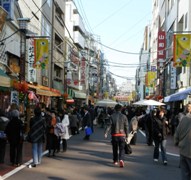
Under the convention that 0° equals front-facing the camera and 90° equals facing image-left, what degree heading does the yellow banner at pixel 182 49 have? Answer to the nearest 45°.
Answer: approximately 0°

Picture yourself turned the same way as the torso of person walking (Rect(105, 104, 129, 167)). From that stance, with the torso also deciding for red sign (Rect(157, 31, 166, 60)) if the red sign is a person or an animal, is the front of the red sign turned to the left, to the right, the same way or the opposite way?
the opposite way

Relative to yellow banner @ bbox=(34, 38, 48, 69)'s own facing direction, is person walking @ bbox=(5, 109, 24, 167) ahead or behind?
ahead

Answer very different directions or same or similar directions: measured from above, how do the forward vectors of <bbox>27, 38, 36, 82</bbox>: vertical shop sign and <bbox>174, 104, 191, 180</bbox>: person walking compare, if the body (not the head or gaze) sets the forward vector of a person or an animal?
very different directions

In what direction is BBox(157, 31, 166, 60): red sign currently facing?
toward the camera

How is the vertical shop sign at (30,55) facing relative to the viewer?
toward the camera

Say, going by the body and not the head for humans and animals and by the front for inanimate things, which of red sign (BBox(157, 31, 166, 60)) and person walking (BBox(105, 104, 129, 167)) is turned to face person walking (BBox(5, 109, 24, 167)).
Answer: the red sign

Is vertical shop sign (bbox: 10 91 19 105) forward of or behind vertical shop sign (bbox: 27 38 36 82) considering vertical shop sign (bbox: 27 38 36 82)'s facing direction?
forward

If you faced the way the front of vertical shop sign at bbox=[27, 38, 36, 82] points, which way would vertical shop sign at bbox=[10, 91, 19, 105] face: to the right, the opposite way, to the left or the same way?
the same way

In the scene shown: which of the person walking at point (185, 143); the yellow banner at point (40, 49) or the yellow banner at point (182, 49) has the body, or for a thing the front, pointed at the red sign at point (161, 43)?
the person walking

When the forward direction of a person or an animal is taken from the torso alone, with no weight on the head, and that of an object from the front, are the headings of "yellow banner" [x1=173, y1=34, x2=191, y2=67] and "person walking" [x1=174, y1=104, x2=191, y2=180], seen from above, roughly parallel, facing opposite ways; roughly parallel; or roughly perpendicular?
roughly parallel, facing opposite ways

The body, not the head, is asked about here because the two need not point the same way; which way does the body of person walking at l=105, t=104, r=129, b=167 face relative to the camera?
away from the camera

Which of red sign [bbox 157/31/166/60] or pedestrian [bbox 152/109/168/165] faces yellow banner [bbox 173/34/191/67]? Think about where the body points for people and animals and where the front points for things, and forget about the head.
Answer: the red sign
